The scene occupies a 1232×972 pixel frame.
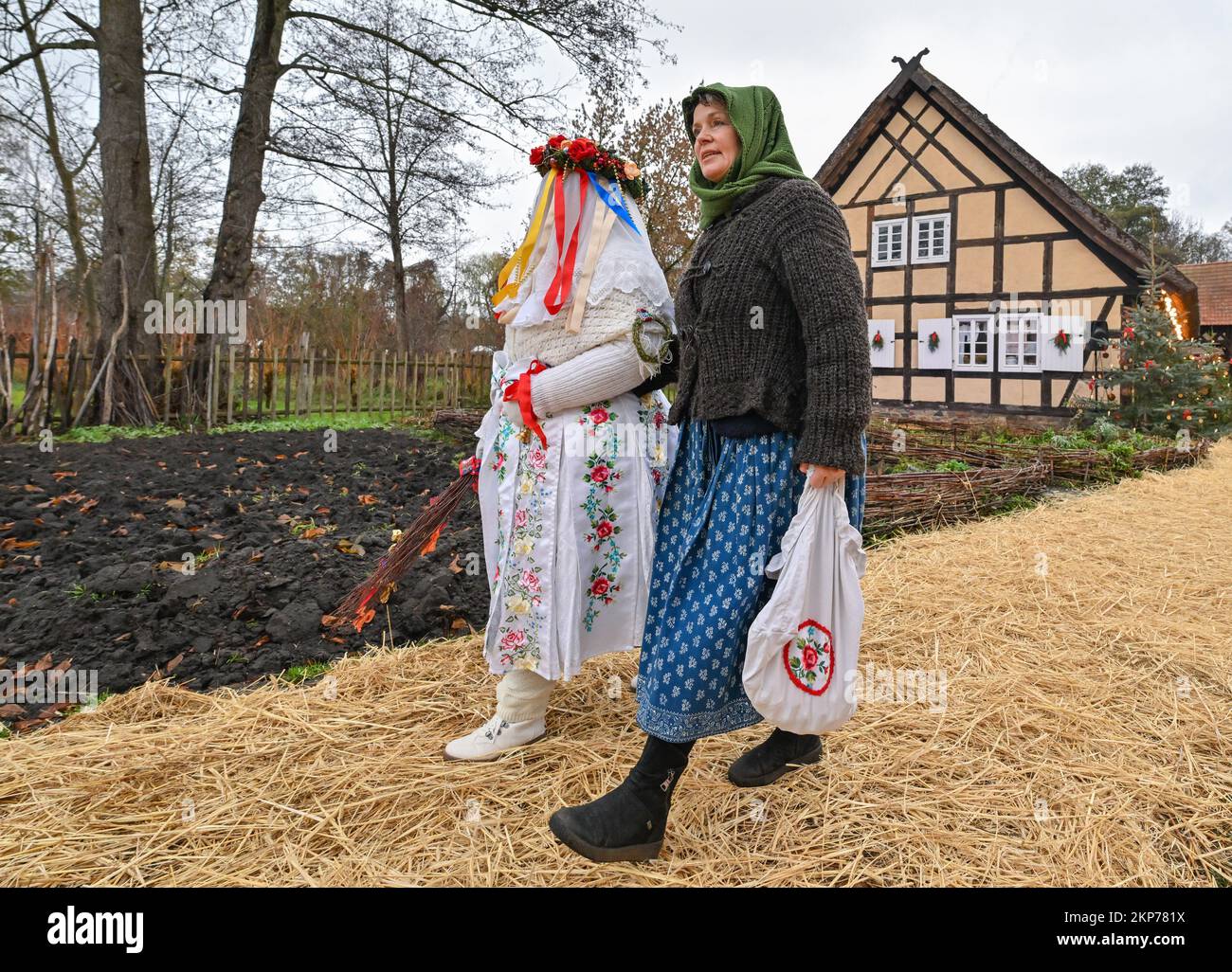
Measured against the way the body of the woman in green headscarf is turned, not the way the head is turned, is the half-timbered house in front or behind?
behind

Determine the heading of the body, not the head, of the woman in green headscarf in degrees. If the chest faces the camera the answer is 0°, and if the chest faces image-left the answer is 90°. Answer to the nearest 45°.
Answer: approximately 45°

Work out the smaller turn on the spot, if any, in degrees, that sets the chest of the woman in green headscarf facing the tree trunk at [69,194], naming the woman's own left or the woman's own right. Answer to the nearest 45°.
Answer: approximately 90° to the woman's own right

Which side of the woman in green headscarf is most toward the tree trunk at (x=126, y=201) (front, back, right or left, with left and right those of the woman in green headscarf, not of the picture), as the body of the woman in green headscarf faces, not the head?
right

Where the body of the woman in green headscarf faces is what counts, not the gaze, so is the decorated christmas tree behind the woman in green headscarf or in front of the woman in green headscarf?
behind

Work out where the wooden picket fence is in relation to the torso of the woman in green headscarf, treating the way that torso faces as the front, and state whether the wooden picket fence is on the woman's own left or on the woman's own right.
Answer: on the woman's own right
